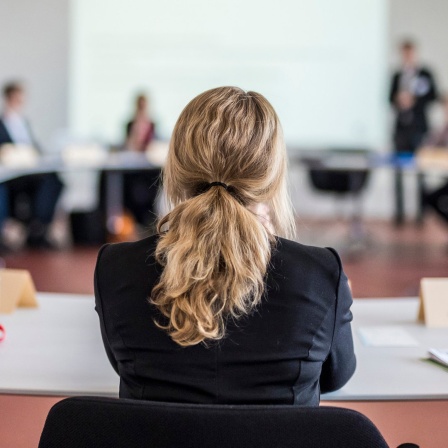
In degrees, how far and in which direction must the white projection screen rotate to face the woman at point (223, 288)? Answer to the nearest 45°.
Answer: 0° — it already faces them

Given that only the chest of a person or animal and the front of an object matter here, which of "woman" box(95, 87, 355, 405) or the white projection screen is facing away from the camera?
the woman

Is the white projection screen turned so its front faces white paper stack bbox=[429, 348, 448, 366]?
yes

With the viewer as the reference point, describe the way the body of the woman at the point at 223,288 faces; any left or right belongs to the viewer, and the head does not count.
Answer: facing away from the viewer

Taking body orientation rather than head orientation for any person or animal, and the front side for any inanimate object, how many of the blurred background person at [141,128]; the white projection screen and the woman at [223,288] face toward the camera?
2

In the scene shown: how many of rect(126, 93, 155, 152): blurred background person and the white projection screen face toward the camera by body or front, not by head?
2

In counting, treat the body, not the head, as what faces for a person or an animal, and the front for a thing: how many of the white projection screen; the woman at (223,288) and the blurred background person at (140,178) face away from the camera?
1

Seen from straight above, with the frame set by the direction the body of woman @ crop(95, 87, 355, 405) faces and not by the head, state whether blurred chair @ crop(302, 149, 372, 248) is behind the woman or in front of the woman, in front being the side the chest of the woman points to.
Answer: in front

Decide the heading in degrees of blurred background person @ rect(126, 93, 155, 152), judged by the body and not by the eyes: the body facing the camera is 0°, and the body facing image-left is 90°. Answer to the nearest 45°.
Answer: approximately 0°

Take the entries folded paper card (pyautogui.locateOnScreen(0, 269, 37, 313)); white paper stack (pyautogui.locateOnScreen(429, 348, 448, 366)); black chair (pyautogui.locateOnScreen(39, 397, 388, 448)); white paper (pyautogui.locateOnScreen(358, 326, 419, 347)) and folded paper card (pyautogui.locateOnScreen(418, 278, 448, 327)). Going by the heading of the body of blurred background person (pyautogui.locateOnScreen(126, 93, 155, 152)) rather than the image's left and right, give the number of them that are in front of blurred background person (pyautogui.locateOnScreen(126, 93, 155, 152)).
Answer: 5

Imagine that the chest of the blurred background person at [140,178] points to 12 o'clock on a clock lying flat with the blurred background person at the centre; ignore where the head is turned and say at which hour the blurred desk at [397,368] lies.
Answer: The blurred desk is roughly at 12 o'clock from the blurred background person.

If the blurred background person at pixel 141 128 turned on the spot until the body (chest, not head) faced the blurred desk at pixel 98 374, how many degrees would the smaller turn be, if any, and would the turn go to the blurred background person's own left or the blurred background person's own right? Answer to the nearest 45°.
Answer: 0° — they already face it

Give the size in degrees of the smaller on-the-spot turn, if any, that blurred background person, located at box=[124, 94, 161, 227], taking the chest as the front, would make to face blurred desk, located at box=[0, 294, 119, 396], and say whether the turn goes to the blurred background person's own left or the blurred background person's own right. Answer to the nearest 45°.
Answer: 0° — they already face it
